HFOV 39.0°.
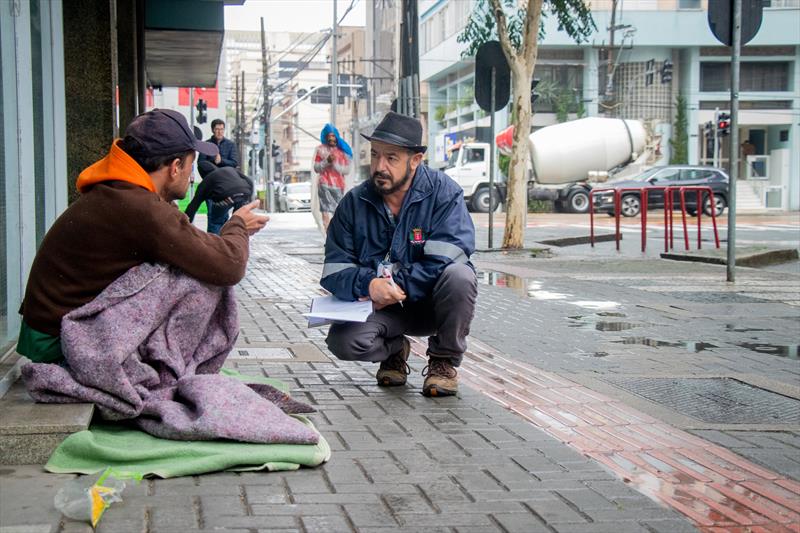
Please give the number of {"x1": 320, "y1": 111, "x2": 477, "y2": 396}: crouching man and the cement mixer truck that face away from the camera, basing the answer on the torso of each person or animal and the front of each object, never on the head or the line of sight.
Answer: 0

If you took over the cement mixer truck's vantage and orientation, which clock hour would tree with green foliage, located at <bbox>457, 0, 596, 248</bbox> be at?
The tree with green foliage is roughly at 9 o'clock from the cement mixer truck.

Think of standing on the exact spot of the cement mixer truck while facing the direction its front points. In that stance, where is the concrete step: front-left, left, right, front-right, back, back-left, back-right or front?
left

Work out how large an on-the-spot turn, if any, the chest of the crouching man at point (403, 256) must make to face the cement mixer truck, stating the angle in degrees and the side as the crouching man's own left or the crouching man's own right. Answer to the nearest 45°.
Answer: approximately 135° to the crouching man's own right

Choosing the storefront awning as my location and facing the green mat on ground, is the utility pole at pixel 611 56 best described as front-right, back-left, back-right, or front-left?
back-left

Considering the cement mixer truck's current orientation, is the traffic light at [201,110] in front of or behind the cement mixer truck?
in front

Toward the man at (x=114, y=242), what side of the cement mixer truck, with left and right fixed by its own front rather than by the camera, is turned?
left

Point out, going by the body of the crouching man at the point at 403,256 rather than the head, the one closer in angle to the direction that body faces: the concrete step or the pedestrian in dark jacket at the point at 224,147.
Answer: the concrete step

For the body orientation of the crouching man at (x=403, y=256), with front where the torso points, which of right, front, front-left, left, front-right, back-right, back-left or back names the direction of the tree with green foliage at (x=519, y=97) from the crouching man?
back-right

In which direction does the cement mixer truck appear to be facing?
to the viewer's left

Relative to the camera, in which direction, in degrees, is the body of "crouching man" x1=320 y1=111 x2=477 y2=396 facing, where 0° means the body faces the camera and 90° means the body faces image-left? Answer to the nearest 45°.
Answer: approximately 45°

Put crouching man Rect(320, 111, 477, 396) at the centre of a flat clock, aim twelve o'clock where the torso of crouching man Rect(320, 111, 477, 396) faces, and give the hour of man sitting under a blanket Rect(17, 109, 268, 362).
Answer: man sitting under a blanket Rect(17, 109, 268, 362) is roughly at 12 o'clock from crouching man Rect(320, 111, 477, 396).

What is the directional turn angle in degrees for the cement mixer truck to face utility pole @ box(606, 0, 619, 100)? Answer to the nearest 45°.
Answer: approximately 90° to its right

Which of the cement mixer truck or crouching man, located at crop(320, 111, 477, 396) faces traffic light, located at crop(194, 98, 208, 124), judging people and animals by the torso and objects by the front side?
the cement mixer truck
